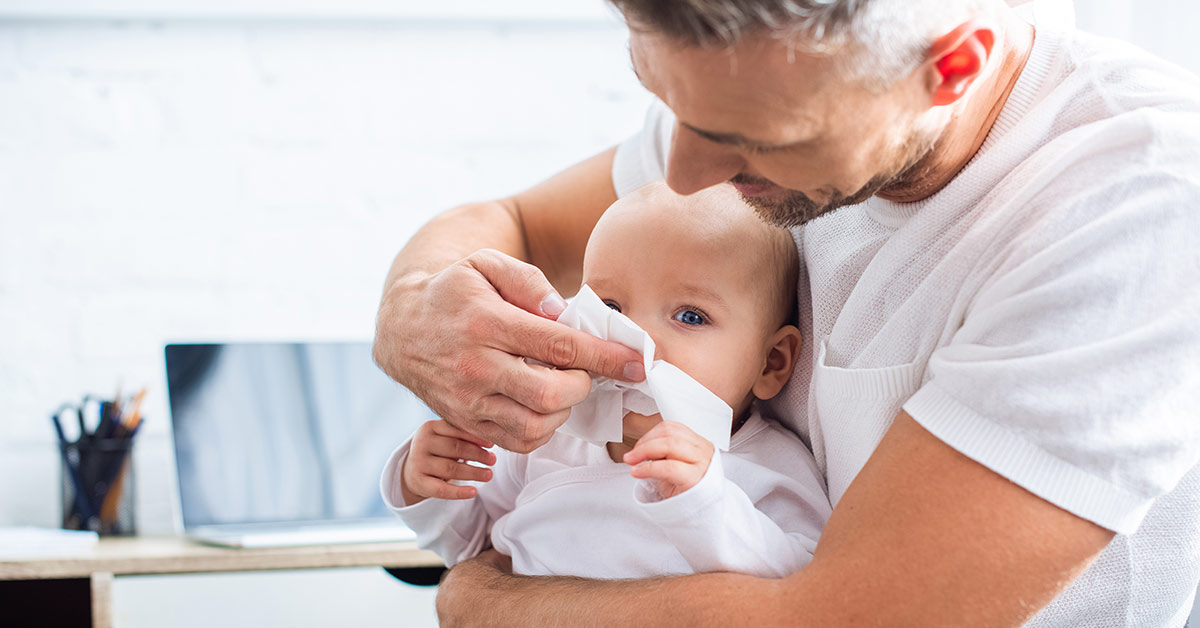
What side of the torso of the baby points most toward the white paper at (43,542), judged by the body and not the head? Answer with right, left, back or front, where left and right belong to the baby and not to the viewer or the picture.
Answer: right

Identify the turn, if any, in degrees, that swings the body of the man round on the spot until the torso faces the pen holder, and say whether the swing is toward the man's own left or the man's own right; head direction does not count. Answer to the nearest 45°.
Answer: approximately 90° to the man's own right

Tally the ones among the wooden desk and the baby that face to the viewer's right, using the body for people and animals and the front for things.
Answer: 0

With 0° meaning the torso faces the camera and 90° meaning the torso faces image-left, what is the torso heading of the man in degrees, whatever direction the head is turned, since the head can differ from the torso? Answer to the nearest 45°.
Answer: approximately 45°

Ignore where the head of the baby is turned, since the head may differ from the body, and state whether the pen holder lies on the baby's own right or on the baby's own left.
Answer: on the baby's own right

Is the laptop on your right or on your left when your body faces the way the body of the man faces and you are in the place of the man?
on your right

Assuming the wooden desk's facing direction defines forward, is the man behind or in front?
in front

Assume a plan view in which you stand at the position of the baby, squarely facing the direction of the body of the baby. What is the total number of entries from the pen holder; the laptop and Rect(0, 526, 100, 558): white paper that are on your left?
0

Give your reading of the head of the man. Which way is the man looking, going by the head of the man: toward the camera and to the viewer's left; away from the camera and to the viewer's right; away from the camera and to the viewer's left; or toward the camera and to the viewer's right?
toward the camera and to the viewer's left

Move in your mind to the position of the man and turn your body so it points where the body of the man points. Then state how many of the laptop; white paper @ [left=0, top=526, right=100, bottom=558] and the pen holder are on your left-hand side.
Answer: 0

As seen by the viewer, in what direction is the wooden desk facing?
toward the camera

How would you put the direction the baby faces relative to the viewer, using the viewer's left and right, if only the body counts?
facing the viewer and to the left of the viewer
